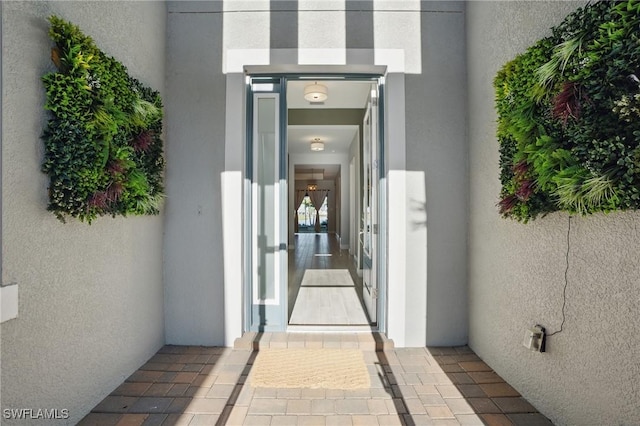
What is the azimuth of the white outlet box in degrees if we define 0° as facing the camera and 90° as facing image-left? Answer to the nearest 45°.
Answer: approximately 45°

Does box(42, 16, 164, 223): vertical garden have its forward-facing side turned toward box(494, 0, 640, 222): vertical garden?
yes

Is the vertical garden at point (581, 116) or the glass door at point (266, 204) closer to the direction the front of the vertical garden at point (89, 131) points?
the vertical garden

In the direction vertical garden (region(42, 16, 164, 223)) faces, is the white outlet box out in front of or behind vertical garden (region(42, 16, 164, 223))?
in front

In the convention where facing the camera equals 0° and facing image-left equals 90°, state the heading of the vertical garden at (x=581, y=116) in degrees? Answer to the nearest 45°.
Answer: approximately 45°

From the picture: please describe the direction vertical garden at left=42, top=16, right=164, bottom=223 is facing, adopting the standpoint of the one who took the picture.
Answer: facing the viewer and to the right of the viewer

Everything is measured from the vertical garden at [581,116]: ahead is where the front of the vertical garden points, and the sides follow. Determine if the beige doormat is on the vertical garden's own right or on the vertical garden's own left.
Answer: on the vertical garden's own right

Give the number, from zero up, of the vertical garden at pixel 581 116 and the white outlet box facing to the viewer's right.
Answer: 0

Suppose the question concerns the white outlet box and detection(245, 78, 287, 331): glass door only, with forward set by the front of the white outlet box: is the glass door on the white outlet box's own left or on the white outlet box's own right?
on the white outlet box's own right
